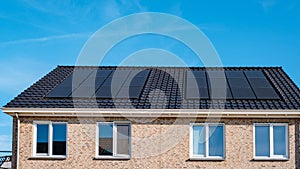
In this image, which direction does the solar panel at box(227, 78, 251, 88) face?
toward the camera

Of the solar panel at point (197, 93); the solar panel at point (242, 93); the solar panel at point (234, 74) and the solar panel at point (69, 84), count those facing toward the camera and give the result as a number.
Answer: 4

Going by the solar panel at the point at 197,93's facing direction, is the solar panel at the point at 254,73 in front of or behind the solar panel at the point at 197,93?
behind

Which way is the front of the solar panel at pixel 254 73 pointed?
toward the camera

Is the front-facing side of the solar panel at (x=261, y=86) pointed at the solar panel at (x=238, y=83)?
no

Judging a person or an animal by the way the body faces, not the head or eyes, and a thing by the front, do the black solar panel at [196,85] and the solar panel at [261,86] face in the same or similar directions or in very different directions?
same or similar directions

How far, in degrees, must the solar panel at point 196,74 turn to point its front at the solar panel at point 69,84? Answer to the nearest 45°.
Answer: approximately 45° to its right

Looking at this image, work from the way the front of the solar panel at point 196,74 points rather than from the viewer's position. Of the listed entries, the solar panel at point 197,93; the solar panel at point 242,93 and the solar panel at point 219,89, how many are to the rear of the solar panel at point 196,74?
0

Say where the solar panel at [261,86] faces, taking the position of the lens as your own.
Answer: facing the viewer

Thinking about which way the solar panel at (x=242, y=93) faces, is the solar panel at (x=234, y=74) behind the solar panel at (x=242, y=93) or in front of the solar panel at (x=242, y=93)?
behind

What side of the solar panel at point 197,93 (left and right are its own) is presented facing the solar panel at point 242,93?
left

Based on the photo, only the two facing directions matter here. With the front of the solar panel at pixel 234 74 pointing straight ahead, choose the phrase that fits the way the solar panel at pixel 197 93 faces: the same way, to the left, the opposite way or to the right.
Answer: the same way

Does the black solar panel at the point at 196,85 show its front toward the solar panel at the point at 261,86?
no

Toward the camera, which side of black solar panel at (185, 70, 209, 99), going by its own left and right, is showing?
front
